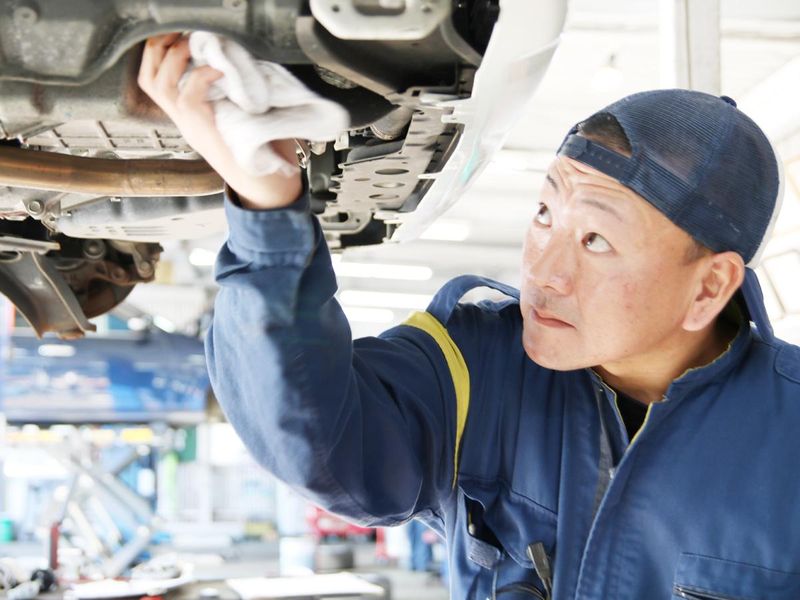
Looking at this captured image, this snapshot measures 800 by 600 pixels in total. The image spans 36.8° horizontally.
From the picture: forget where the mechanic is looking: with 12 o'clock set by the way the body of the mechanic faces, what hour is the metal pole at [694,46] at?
The metal pole is roughly at 5 o'clock from the mechanic.

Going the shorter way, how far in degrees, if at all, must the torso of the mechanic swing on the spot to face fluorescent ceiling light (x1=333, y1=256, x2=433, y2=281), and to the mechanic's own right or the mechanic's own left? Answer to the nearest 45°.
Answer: approximately 135° to the mechanic's own right

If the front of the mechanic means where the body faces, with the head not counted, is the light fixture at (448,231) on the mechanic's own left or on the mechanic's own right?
on the mechanic's own right

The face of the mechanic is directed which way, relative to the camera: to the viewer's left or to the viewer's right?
to the viewer's left

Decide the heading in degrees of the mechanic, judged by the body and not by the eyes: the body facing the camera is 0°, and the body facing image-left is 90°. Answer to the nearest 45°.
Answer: approximately 45°

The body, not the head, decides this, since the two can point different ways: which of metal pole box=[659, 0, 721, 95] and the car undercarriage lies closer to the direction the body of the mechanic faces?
the car undercarriage

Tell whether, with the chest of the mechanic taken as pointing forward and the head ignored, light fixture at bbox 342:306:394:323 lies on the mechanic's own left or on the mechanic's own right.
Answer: on the mechanic's own right

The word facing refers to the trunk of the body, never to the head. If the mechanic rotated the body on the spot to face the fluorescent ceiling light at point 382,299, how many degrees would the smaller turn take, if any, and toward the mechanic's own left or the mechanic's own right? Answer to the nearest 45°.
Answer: approximately 135° to the mechanic's own right

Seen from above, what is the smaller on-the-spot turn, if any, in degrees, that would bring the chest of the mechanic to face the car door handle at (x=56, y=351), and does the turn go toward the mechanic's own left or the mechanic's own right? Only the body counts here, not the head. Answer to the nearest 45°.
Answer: approximately 90° to the mechanic's own right

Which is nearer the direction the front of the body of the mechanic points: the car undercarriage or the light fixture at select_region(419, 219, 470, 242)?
the car undercarriage

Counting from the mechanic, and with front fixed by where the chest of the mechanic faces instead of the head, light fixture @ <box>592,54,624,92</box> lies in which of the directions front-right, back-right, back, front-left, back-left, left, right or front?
back-right
